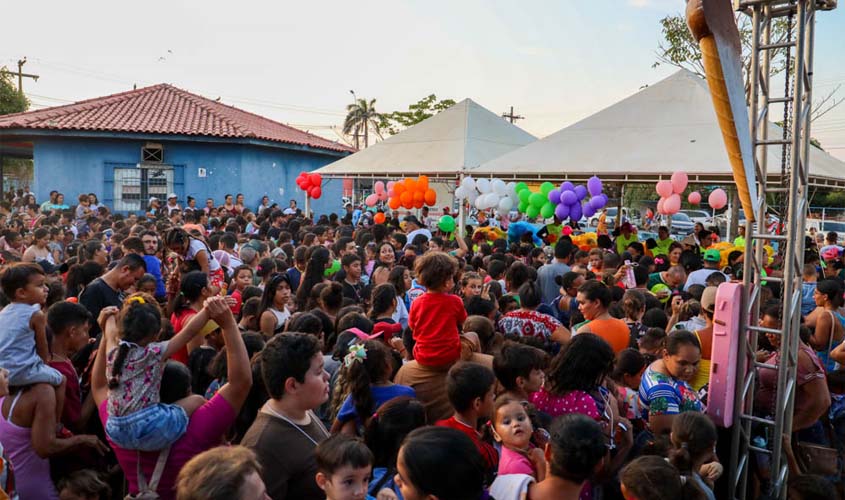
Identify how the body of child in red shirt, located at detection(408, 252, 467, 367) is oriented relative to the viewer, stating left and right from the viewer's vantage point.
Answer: facing away from the viewer

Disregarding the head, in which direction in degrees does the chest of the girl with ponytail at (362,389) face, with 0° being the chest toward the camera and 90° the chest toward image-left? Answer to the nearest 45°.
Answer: approximately 225°

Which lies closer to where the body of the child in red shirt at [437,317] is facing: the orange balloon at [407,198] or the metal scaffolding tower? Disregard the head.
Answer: the orange balloon

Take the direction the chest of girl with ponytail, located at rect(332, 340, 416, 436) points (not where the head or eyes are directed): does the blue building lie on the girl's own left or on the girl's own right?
on the girl's own left

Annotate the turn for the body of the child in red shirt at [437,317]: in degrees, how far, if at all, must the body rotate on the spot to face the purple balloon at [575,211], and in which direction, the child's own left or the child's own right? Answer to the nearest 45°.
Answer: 0° — they already face it

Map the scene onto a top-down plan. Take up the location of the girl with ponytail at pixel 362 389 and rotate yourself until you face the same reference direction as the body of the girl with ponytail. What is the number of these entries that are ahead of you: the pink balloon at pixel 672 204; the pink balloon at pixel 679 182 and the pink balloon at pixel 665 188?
3

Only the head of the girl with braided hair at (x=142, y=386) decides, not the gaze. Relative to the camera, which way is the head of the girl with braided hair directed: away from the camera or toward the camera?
away from the camera

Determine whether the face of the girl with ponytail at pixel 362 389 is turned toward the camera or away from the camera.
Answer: away from the camera

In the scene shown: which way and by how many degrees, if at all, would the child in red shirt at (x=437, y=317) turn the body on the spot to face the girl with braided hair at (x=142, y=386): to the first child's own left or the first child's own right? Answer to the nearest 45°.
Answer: approximately 135° to the first child's own left

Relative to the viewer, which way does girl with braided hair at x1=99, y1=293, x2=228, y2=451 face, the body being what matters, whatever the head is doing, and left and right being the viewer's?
facing away from the viewer and to the right of the viewer

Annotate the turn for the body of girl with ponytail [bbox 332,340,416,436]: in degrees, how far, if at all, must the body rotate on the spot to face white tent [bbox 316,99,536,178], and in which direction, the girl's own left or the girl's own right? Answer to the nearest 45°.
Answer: approximately 45° to the girl's own left

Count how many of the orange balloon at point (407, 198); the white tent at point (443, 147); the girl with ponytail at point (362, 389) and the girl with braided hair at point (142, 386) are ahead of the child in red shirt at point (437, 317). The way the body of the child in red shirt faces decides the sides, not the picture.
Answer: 2
